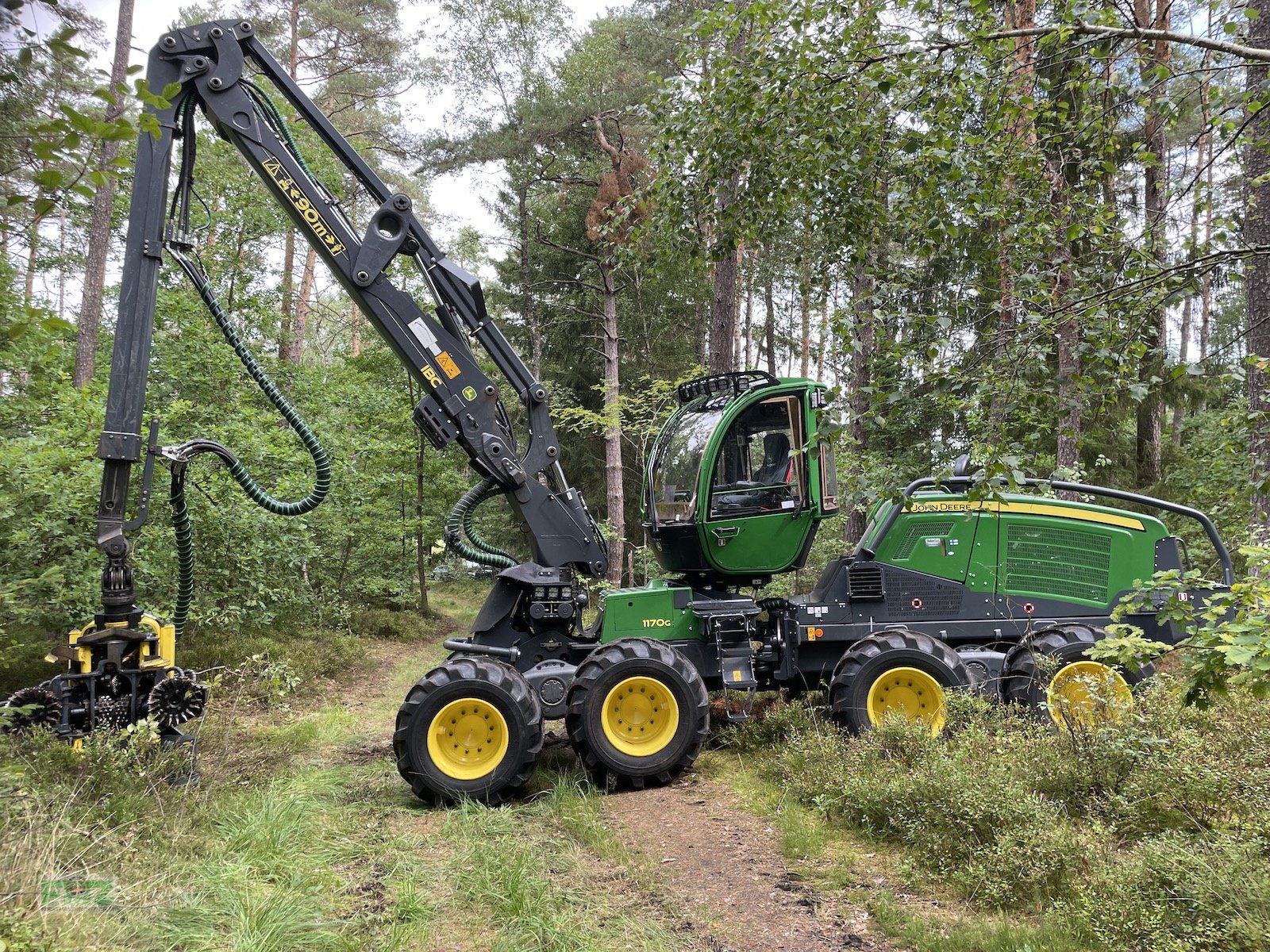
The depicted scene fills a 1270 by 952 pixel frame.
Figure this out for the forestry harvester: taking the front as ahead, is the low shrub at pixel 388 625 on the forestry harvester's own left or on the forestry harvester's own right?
on the forestry harvester's own right

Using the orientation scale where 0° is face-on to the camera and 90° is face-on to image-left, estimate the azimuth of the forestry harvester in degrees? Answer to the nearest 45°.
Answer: approximately 90°
